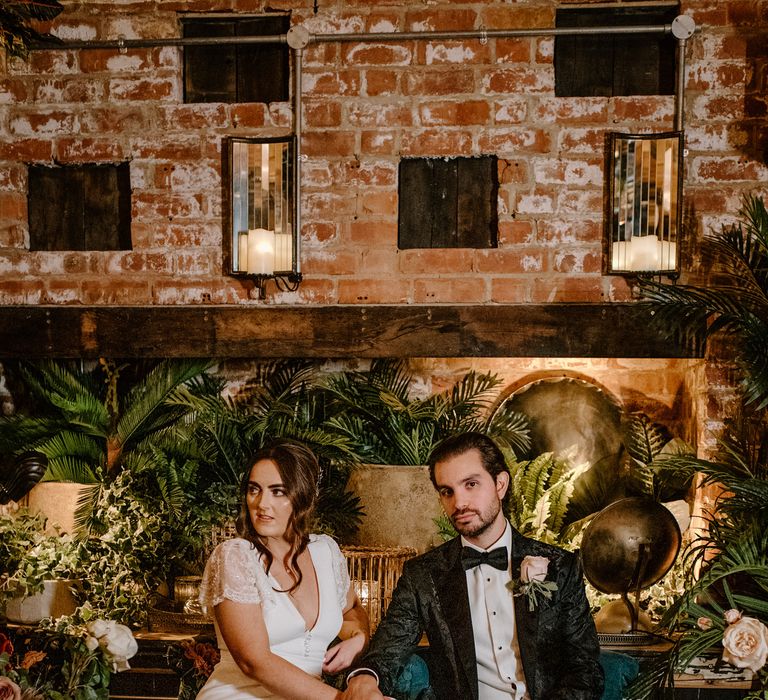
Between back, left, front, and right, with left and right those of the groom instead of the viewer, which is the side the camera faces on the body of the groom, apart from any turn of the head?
front

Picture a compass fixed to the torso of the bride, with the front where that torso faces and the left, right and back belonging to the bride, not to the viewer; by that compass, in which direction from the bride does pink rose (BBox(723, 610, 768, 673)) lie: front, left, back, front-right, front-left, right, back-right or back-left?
front-left

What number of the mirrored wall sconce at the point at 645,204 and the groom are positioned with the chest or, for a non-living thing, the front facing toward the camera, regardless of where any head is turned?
2

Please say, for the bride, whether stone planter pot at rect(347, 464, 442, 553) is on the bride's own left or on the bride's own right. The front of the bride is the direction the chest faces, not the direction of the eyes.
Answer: on the bride's own left

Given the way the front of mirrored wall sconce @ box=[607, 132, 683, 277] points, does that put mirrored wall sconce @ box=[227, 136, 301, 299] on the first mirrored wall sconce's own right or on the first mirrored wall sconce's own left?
on the first mirrored wall sconce's own right

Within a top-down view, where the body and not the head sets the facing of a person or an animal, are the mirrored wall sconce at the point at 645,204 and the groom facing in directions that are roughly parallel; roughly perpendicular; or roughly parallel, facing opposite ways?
roughly parallel

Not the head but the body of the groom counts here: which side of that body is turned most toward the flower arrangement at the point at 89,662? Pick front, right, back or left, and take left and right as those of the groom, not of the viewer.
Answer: right

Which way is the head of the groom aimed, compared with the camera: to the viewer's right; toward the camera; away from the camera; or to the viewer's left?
toward the camera

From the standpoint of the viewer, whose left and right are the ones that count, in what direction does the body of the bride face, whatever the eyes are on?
facing the viewer and to the right of the viewer

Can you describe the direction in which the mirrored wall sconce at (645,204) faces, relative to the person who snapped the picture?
facing the viewer
